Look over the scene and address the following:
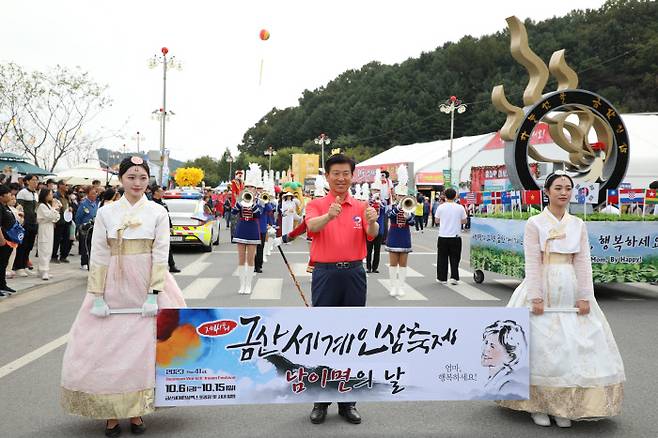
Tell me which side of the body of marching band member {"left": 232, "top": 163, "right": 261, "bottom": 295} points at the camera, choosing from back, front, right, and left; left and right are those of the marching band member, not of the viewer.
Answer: front

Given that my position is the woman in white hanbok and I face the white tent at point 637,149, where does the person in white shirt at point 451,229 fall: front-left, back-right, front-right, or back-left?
front-left

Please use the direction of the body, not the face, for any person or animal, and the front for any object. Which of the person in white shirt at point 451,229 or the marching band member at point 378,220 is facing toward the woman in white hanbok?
the marching band member

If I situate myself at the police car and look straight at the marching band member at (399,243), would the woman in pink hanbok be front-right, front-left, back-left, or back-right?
front-right

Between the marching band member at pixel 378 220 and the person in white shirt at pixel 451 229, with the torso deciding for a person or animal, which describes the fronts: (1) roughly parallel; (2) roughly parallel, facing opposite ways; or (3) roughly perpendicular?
roughly parallel, facing opposite ways

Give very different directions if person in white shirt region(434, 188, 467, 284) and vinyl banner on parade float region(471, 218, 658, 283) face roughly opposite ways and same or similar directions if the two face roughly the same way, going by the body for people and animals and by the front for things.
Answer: very different directions

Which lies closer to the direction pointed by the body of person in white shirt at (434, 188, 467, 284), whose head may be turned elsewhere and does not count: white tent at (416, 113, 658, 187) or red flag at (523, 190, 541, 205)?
the white tent

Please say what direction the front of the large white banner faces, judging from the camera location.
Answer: facing the viewer

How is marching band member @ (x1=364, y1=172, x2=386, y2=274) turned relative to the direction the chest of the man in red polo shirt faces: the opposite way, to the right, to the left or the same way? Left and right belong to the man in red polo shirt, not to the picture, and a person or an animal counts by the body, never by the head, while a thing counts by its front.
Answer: the same way

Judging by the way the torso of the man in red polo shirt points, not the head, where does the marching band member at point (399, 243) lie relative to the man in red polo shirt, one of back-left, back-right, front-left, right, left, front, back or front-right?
back

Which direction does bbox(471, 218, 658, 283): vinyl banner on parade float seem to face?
toward the camera

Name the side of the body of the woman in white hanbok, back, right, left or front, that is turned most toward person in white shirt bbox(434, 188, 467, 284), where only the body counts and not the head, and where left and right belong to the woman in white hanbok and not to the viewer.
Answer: back

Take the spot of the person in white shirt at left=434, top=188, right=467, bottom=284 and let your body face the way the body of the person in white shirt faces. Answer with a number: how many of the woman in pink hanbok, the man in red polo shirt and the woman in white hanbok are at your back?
3

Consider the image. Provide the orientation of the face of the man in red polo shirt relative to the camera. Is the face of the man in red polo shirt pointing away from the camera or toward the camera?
toward the camera

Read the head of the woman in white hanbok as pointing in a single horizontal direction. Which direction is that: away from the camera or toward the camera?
toward the camera

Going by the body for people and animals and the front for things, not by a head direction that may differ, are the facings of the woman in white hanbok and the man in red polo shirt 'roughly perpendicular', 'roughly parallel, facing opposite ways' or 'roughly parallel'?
roughly parallel

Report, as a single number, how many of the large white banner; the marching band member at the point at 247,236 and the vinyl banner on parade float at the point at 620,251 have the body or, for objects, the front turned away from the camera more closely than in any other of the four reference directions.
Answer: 0

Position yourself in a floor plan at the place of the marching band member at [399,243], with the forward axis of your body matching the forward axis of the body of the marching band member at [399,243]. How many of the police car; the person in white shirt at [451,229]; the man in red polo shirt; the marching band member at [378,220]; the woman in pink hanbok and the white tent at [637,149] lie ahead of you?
2

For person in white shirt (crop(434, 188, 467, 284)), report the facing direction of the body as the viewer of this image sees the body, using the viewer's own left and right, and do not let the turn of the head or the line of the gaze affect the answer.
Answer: facing away from the viewer

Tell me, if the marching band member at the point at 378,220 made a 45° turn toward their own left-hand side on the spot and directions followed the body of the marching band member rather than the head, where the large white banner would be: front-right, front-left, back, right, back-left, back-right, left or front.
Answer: front-right
